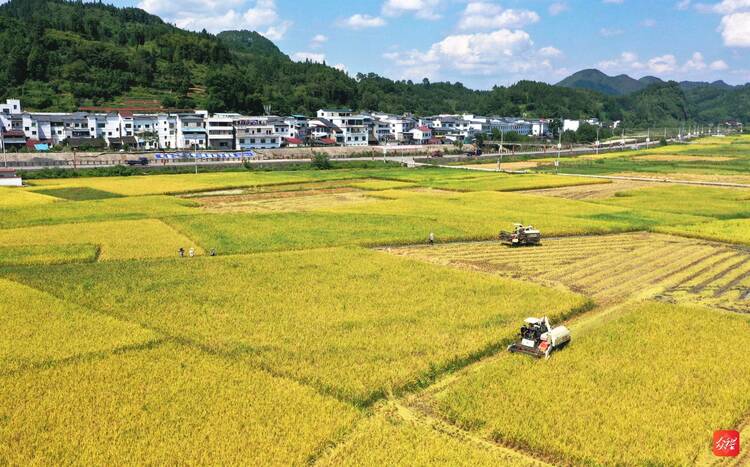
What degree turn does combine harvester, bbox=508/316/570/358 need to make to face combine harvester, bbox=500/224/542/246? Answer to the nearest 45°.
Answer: approximately 135° to its right

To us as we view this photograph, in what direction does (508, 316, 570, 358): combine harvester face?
facing the viewer and to the left of the viewer
